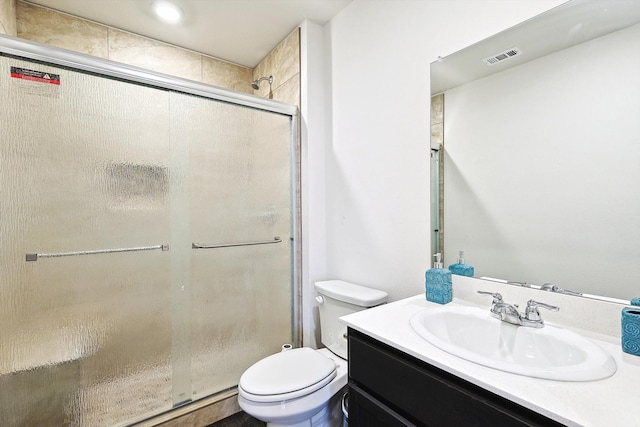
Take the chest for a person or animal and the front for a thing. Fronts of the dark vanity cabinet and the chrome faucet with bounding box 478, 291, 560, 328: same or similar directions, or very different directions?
same or similar directions

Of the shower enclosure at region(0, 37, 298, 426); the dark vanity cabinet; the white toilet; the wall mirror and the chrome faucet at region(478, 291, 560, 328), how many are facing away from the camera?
0

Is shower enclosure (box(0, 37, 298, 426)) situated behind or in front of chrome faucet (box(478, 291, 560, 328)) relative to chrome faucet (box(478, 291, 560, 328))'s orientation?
in front

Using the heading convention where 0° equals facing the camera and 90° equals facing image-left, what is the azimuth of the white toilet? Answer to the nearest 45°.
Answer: approximately 45°

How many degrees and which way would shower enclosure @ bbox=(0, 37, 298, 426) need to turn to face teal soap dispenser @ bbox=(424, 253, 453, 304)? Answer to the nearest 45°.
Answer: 0° — it already faces it

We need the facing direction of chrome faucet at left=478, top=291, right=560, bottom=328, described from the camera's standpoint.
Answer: facing the viewer and to the left of the viewer

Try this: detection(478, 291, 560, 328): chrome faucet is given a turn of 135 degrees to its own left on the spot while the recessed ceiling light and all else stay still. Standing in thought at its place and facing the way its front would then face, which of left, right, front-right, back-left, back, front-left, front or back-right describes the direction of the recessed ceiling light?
back

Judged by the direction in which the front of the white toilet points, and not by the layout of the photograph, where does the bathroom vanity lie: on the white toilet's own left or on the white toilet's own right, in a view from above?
on the white toilet's own left

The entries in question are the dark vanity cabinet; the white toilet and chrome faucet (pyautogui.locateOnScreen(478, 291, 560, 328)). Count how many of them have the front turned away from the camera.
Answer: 0

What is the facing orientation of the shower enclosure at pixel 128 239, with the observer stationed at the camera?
facing the viewer and to the right of the viewer

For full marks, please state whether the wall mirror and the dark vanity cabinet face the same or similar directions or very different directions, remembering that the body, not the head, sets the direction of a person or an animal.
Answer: same or similar directions
